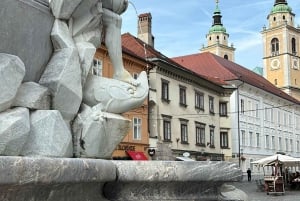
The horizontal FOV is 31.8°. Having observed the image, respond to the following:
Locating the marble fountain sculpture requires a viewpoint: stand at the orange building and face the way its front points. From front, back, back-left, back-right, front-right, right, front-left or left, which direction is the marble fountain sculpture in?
front-right
